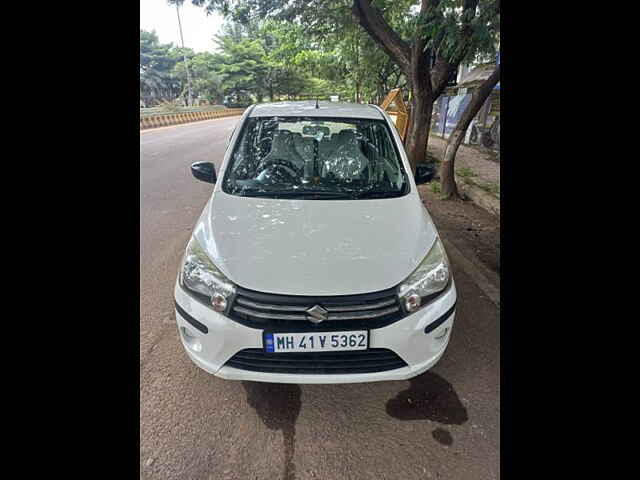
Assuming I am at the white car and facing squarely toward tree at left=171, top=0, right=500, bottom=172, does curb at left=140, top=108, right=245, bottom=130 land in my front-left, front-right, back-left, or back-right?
front-left

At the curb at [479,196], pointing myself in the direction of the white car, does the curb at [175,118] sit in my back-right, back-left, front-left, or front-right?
back-right

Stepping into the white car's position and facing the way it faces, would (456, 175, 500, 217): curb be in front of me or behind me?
behind

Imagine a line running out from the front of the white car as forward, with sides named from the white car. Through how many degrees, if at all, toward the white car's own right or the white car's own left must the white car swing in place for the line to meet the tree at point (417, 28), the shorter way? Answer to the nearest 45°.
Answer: approximately 180°

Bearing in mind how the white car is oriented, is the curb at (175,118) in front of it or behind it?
behind

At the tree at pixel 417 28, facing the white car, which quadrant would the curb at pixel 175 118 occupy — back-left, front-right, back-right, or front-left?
back-right

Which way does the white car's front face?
toward the camera
